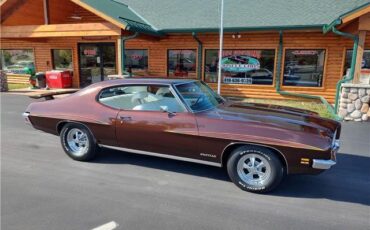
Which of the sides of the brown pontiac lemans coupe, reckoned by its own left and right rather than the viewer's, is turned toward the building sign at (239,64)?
left

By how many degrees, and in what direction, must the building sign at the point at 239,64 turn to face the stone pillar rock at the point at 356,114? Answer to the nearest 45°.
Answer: approximately 45° to its left

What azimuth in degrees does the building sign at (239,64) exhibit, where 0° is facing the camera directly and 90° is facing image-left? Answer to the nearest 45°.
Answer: approximately 0°

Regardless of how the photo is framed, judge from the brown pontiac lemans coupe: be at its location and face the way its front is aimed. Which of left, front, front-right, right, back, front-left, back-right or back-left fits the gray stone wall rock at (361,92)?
front-left

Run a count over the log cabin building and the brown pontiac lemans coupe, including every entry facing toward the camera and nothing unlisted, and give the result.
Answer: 1

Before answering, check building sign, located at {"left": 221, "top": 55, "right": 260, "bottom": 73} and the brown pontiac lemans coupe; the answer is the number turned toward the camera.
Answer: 1

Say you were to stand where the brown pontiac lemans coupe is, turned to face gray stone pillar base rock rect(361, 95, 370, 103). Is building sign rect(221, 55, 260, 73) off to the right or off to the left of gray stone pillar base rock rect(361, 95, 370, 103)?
left

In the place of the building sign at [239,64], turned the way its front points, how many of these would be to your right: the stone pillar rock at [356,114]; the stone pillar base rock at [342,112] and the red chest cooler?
1

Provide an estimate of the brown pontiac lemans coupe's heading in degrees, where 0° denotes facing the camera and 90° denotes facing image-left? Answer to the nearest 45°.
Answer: approximately 270°

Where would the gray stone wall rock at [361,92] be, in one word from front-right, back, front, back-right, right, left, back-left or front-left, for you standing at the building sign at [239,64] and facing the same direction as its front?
front-left

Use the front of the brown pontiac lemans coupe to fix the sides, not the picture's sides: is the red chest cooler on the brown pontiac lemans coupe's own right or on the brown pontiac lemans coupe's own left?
on the brown pontiac lemans coupe's own left

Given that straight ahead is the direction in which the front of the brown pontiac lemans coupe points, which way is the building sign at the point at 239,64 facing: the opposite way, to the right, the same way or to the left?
to the right

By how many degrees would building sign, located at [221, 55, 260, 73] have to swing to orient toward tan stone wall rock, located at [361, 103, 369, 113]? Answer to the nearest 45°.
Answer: approximately 45° to its left

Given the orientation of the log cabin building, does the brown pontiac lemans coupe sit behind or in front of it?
in front
